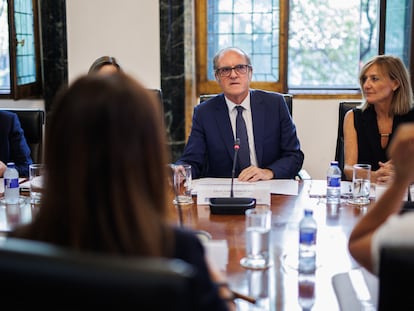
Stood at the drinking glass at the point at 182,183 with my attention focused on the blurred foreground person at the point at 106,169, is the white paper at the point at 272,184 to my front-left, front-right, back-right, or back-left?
back-left

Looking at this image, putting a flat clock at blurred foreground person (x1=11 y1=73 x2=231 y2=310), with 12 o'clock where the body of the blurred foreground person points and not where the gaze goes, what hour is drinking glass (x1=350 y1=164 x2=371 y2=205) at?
The drinking glass is roughly at 1 o'clock from the blurred foreground person.

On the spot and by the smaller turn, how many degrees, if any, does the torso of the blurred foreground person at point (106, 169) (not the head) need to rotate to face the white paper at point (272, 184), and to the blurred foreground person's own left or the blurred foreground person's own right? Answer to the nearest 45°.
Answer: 0° — they already face it

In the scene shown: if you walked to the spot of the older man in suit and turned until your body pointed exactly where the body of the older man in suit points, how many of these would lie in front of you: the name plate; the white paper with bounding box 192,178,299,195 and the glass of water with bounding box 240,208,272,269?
3

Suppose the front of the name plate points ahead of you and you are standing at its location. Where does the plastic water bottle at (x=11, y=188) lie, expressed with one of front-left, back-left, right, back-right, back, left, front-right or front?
right

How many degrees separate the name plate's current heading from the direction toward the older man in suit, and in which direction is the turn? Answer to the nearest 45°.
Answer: approximately 180°

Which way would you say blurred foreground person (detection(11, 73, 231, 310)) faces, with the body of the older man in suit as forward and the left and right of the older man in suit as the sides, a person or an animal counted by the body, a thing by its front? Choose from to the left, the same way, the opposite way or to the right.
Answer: the opposite way

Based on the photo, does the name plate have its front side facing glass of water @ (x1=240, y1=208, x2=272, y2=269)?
yes

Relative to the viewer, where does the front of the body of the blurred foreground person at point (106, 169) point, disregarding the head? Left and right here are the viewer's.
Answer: facing away from the viewer

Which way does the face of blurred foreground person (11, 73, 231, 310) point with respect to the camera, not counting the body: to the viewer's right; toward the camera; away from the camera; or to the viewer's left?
away from the camera

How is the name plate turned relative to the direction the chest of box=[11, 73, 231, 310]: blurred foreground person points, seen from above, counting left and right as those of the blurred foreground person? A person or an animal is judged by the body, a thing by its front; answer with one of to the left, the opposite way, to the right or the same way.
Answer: the opposite way

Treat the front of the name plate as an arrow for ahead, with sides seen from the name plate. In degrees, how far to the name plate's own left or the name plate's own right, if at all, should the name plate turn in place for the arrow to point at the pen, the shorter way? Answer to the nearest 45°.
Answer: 0° — it already faces it
